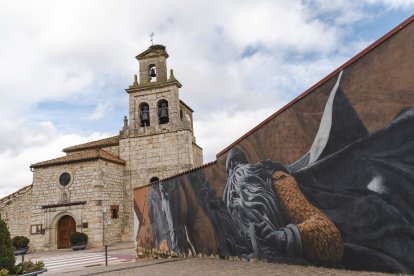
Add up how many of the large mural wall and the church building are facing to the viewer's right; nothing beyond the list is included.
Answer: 0

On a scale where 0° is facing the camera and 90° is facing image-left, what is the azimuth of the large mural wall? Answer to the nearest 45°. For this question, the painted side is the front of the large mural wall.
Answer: approximately 45°

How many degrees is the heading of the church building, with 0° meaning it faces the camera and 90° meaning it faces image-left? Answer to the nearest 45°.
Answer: approximately 45°

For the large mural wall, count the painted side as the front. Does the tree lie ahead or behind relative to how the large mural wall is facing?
ahead

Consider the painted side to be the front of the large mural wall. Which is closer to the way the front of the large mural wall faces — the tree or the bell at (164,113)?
the tree

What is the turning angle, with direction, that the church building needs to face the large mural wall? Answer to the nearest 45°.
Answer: approximately 45° to its left
